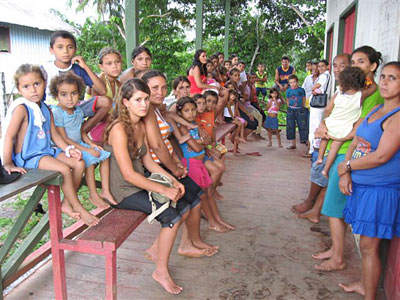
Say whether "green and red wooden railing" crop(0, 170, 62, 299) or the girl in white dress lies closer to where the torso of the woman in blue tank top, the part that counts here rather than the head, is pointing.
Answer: the green and red wooden railing

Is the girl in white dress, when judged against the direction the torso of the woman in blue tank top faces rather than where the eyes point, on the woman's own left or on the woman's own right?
on the woman's own right

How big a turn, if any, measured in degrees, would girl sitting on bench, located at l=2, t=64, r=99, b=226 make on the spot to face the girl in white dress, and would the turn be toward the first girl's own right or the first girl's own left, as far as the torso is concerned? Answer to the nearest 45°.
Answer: approximately 45° to the first girl's own left

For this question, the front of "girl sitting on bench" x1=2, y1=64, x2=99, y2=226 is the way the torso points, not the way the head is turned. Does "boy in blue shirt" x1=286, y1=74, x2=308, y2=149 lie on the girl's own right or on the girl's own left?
on the girl's own left

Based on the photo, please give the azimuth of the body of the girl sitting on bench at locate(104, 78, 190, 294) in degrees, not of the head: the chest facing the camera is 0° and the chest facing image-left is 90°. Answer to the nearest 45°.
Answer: approximately 315°

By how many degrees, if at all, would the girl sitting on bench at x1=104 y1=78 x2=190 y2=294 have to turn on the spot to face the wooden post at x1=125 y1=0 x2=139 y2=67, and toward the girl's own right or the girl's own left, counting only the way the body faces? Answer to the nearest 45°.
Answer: approximately 135° to the girl's own left

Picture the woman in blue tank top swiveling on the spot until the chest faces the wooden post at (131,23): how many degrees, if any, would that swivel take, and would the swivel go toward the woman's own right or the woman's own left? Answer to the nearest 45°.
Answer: approximately 90° to the woman's own right

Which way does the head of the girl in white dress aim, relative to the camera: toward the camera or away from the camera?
away from the camera

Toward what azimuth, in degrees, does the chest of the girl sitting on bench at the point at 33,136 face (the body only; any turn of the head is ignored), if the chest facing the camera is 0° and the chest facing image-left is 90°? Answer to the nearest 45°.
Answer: approximately 315°

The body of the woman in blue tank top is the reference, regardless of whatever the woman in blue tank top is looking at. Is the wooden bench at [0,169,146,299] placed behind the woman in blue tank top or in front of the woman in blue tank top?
in front

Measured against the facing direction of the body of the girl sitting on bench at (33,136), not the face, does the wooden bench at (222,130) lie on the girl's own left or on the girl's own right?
on the girl's own left

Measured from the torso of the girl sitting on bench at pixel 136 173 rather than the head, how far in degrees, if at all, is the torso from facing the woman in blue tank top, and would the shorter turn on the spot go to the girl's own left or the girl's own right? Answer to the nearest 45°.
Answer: approximately 45° to the girl's own left
